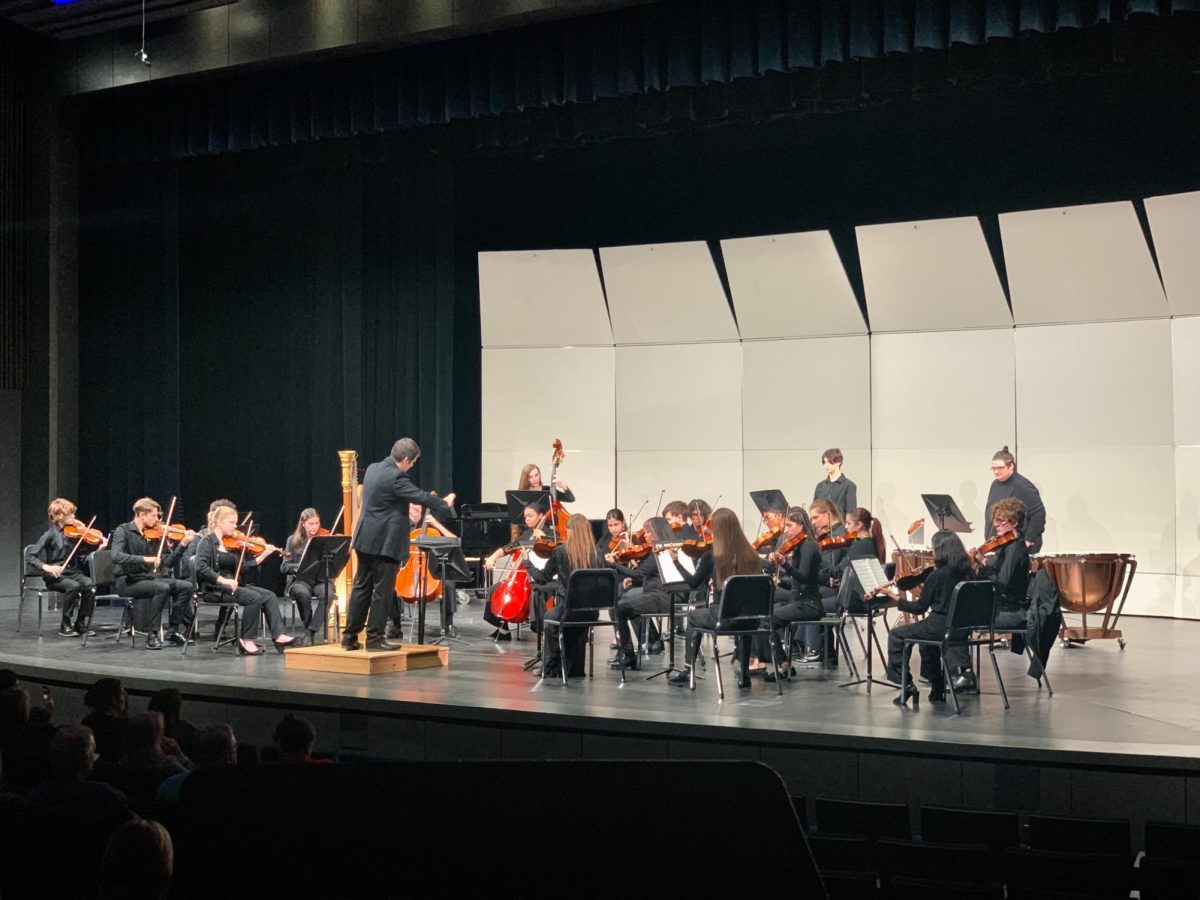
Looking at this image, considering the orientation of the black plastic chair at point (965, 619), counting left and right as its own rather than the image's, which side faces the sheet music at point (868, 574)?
front

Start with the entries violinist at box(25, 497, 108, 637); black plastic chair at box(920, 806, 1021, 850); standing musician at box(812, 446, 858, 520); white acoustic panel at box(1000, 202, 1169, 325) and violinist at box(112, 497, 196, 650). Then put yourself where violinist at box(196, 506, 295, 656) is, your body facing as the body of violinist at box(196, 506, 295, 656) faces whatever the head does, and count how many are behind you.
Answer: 2

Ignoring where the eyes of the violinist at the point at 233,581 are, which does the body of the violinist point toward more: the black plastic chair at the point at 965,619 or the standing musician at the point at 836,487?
the black plastic chair

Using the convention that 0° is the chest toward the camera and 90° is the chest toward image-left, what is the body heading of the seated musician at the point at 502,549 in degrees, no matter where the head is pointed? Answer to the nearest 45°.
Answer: approximately 45°

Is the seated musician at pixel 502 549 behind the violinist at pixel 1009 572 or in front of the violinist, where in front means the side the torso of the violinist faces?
in front

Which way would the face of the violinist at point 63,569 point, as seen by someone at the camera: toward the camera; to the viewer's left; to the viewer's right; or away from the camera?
to the viewer's right

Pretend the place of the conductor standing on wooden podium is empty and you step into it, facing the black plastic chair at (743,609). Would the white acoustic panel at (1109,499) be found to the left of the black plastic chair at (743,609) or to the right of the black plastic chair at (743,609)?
left

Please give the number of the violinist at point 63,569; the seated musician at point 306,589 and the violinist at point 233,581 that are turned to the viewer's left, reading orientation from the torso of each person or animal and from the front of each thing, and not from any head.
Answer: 0

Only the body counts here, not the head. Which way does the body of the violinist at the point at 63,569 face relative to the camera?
to the viewer's right

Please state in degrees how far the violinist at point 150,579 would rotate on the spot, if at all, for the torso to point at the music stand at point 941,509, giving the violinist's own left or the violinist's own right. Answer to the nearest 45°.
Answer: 0° — they already face it

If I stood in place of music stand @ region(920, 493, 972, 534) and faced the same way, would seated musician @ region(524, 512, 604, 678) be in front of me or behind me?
behind

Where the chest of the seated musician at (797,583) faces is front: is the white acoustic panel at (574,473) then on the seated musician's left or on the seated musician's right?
on the seated musician's right

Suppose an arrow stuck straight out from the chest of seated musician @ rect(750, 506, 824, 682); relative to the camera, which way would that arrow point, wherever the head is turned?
to the viewer's left

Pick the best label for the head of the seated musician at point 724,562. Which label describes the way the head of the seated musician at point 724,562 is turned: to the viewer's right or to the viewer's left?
to the viewer's left

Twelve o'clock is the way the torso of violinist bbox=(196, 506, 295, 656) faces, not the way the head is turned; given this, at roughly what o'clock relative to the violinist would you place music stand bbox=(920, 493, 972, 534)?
The music stand is roughly at 11 o'clock from the violinist.

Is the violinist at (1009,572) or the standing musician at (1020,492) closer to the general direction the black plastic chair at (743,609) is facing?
the standing musician

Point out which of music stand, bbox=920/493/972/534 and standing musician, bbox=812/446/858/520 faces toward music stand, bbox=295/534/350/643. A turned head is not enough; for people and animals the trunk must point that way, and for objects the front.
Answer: the standing musician

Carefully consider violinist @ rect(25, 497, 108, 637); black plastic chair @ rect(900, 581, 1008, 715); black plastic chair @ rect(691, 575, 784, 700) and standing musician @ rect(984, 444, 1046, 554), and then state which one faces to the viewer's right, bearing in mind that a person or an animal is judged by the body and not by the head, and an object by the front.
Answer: the violinist
